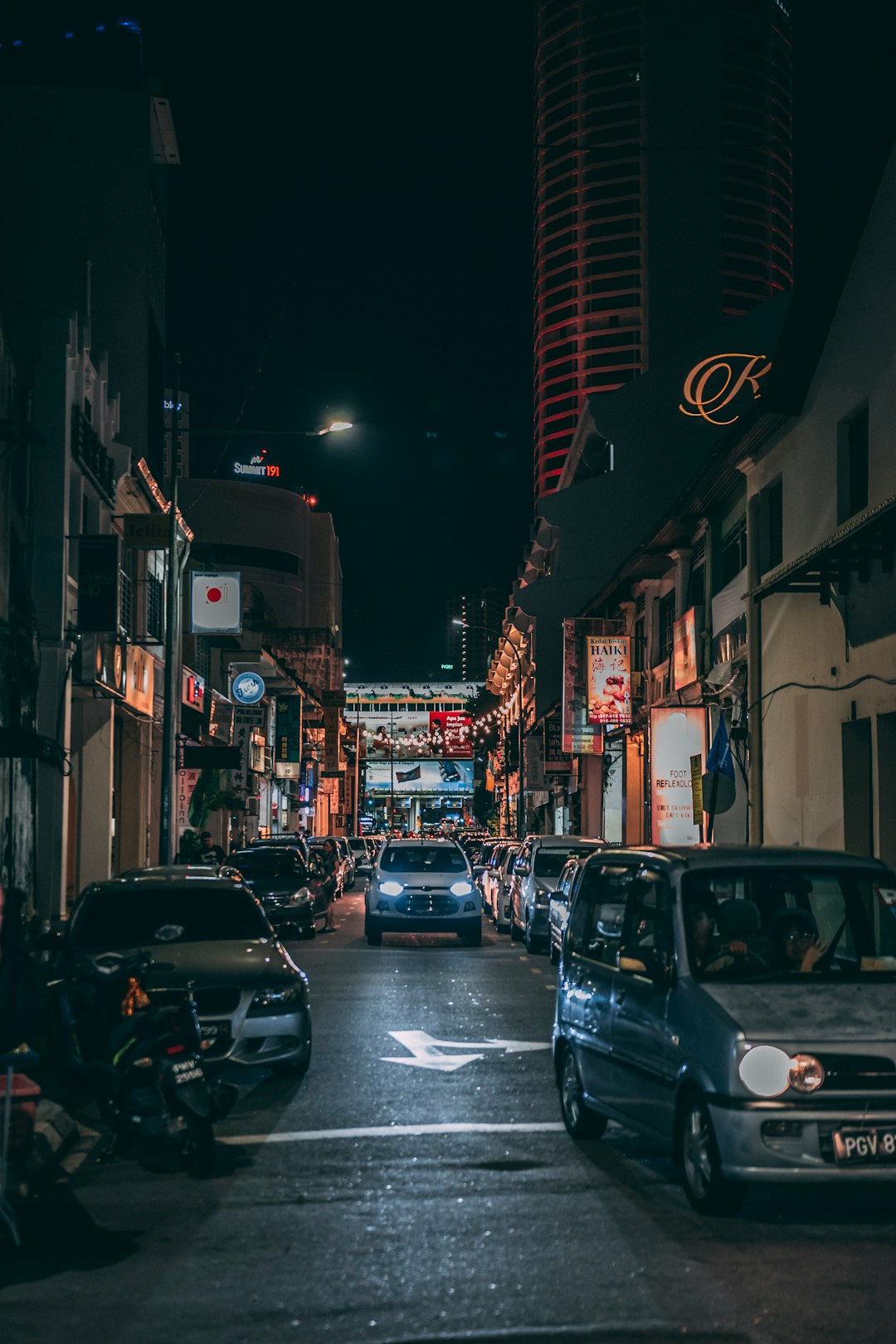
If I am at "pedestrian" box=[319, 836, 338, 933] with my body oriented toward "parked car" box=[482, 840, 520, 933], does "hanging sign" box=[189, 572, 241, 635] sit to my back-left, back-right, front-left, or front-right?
back-left

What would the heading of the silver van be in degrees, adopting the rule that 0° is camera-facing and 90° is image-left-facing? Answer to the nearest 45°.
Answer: approximately 315°

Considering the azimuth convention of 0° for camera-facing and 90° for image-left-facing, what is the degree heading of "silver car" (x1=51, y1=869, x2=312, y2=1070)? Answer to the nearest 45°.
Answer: approximately 0°

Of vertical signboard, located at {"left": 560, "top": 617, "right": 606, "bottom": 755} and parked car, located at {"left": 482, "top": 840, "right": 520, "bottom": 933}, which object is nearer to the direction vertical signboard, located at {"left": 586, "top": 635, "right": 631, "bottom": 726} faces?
the parked car

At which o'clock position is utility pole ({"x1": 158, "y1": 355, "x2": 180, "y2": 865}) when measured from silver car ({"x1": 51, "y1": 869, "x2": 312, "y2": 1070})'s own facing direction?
The utility pole is roughly at 6 o'clock from the silver car.

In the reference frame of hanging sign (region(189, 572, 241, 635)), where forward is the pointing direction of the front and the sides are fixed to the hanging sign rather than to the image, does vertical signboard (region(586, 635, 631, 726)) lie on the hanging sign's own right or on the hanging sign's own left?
on the hanging sign's own left

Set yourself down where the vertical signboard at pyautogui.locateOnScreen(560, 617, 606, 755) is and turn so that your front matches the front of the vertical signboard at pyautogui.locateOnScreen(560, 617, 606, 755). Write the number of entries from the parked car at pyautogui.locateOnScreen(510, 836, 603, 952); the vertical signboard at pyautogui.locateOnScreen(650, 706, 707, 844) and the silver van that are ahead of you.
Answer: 3

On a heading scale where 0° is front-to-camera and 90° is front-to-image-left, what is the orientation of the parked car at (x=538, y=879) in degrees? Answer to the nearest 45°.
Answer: approximately 0°

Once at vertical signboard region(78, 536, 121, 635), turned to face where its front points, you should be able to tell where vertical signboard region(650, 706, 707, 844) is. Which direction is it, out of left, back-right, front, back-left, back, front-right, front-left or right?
left

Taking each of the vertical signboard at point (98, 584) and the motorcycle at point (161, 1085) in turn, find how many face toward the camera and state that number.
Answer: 1

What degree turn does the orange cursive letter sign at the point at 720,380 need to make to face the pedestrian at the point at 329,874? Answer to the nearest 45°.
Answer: approximately 45° to its right
